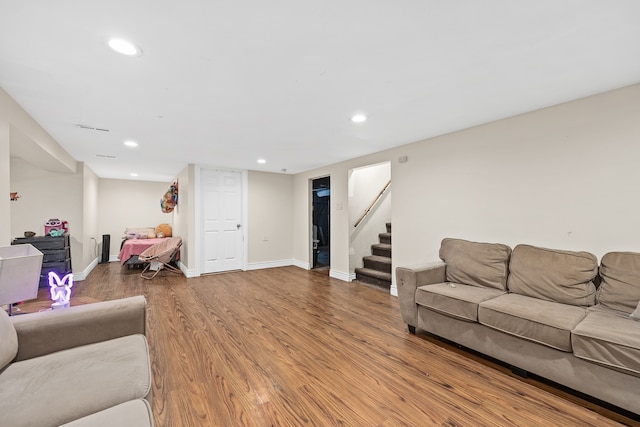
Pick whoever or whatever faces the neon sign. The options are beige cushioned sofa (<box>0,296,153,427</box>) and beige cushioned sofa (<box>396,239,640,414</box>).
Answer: beige cushioned sofa (<box>396,239,640,414</box>)

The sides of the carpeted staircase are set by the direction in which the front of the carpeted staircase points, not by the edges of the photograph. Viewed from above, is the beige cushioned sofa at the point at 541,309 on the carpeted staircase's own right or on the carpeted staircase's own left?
on the carpeted staircase's own left

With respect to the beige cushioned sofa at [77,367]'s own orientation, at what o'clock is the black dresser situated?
The black dresser is roughly at 9 o'clock from the beige cushioned sofa.

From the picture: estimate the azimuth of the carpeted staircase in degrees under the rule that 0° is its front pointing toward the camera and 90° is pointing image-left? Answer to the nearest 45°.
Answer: approximately 45°

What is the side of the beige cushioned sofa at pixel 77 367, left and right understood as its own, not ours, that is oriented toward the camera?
right
